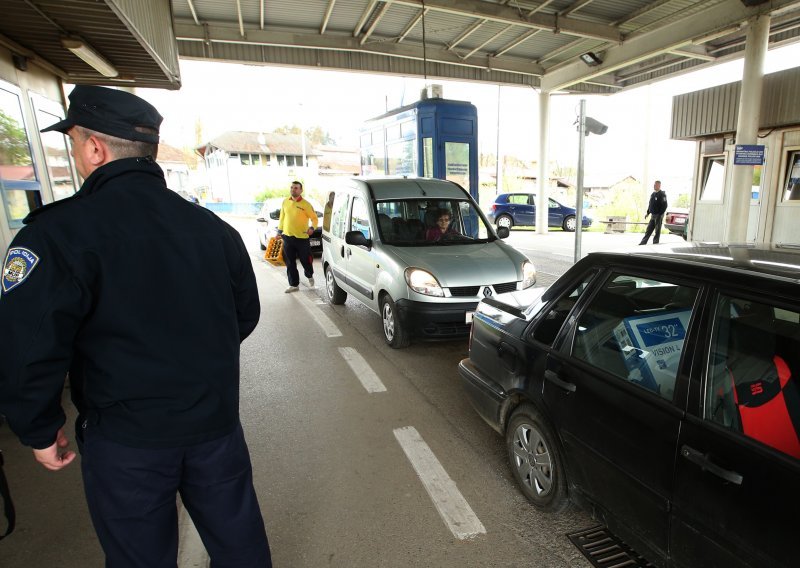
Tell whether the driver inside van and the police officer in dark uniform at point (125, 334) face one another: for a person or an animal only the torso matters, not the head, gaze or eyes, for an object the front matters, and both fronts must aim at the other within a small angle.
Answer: no

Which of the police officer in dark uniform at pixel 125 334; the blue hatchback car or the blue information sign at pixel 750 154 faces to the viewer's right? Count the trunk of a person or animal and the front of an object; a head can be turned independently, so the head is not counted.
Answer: the blue hatchback car

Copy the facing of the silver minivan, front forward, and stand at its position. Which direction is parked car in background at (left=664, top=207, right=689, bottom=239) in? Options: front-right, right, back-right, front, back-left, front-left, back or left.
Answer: left

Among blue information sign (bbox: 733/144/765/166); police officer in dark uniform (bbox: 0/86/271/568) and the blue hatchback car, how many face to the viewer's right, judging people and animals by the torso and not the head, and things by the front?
1

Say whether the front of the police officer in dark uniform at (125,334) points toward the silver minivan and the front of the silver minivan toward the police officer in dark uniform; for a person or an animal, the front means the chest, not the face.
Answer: no

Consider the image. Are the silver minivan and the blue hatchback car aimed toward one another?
no

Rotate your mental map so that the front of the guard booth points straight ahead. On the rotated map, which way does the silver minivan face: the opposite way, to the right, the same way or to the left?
the same way

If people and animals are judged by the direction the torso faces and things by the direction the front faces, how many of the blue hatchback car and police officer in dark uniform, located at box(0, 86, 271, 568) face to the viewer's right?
1

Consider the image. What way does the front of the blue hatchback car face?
to the viewer's right

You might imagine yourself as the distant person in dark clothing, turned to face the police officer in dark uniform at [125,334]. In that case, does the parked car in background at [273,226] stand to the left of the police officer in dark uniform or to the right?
right

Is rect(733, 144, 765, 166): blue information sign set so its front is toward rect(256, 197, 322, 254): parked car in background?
no

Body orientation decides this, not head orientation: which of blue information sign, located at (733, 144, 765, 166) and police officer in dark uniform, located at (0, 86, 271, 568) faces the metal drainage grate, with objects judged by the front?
the blue information sign

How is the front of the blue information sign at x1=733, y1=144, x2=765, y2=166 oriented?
toward the camera

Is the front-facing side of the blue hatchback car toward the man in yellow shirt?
no

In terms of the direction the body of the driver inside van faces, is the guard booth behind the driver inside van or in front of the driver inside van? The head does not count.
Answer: behind

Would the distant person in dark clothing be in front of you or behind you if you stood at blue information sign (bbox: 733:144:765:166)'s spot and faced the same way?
behind

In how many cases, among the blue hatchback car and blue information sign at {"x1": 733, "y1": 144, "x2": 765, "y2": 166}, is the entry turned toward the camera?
1

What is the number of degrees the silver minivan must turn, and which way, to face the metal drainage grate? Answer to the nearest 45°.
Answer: approximately 45° to its right
